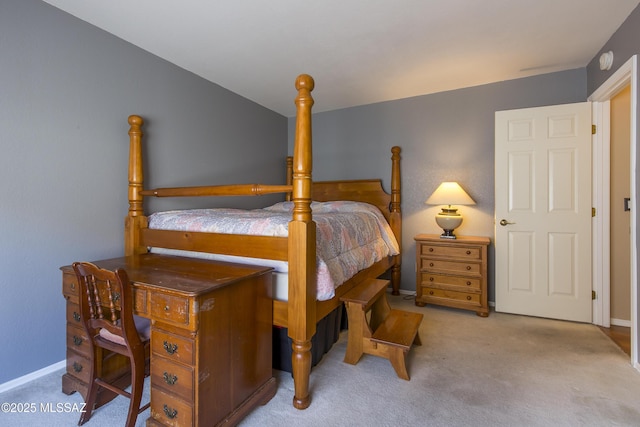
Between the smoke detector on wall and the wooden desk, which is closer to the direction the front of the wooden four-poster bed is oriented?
the wooden desk

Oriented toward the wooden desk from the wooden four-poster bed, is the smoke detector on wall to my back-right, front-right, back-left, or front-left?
back-left

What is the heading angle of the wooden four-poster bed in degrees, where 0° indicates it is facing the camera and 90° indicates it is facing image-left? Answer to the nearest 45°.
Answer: approximately 45°

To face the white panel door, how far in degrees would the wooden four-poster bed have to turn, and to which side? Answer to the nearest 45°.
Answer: approximately 135° to its left

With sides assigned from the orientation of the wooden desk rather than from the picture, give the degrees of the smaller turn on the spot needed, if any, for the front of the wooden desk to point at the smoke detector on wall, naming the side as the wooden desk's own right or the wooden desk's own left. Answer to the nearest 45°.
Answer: approximately 135° to the wooden desk's own left

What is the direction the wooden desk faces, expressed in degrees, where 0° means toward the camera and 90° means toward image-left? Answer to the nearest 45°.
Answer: approximately 45°

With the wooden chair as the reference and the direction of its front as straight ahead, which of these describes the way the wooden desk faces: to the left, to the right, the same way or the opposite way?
the opposite way

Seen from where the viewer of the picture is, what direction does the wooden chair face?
facing away from the viewer and to the right of the viewer

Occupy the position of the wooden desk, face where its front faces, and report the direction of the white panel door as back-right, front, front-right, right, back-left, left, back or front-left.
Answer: back-left

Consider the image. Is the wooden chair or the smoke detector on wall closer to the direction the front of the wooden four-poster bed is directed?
the wooden chair
